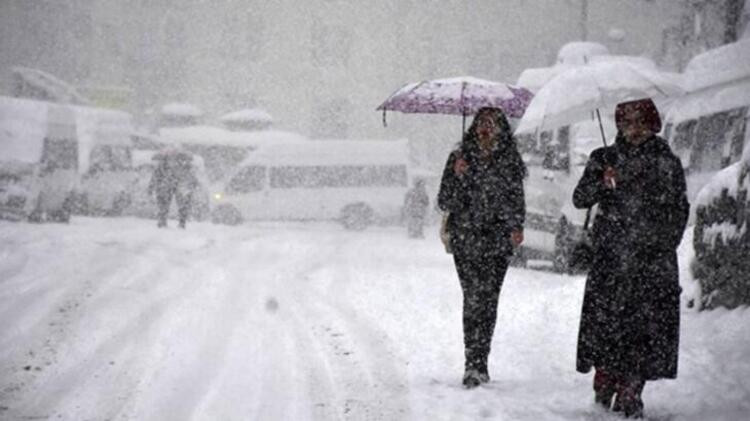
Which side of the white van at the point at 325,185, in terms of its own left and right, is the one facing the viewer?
left

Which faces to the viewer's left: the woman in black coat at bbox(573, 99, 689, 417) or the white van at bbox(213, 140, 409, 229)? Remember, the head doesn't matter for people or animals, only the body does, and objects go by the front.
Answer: the white van

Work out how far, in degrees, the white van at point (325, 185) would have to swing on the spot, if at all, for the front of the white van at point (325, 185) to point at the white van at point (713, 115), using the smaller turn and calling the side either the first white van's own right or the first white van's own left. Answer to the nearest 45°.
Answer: approximately 135° to the first white van's own left

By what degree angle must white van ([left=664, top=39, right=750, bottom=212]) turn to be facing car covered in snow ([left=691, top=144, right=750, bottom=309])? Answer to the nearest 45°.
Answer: approximately 45° to its left

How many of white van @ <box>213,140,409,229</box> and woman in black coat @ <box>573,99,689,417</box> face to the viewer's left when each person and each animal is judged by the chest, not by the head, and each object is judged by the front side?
1

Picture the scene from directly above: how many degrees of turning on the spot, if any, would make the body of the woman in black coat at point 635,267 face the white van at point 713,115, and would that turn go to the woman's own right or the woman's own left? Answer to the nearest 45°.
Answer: approximately 180°

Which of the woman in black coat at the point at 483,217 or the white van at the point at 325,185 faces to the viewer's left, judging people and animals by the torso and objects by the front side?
the white van

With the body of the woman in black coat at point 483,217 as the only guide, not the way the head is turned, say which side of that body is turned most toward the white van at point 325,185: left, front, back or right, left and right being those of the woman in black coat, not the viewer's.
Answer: back

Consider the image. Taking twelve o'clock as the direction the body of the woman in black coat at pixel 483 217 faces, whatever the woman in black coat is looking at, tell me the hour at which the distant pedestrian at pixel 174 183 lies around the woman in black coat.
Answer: The distant pedestrian is roughly at 5 o'clock from the woman in black coat.

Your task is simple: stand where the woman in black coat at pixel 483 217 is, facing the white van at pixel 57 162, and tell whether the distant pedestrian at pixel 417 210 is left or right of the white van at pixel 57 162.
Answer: right

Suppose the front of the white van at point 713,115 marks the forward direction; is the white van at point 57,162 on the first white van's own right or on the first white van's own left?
on the first white van's own right
